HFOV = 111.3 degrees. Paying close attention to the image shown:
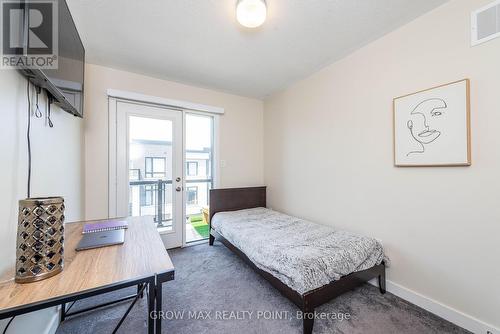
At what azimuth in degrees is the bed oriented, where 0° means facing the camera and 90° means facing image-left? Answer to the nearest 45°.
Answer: approximately 315°

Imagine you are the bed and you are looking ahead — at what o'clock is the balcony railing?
The balcony railing is roughly at 5 o'clock from the bed.

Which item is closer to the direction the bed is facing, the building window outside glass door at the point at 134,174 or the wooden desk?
the wooden desk

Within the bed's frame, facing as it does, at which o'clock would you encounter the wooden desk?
The wooden desk is roughly at 3 o'clock from the bed.

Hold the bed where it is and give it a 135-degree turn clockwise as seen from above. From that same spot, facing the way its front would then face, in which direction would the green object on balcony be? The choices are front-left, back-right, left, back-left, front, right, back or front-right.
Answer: front-right

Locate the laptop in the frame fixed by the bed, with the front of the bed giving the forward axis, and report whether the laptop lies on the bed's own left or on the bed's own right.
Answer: on the bed's own right

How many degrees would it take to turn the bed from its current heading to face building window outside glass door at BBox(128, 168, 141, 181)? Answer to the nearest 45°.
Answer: approximately 135° to its right
